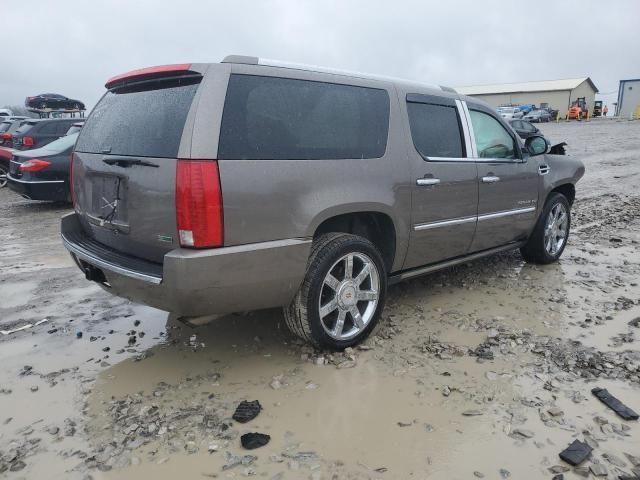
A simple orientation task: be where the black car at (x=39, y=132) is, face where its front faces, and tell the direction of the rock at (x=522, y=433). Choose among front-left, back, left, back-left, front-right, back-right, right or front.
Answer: back-right

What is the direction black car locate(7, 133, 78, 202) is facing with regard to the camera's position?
facing away from the viewer and to the right of the viewer

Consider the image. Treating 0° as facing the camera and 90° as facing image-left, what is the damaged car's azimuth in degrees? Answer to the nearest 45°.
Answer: approximately 225°

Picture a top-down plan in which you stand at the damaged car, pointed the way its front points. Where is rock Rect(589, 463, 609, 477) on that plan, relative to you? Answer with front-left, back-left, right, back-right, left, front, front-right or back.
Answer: right

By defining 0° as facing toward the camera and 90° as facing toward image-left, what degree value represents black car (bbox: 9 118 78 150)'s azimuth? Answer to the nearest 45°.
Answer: approximately 225°

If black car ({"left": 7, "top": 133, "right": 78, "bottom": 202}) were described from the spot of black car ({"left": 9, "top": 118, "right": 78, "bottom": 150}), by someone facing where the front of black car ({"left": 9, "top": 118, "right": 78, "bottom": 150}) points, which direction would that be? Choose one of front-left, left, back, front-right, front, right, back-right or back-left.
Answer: back-right

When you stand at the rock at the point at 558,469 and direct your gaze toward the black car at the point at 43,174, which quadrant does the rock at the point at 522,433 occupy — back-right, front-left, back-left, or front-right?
front-right

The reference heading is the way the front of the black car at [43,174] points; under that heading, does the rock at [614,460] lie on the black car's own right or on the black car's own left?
on the black car's own right

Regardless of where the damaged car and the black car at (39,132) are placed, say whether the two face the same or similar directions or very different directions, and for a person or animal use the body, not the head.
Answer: same or similar directions

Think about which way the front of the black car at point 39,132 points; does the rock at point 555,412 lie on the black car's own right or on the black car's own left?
on the black car's own right

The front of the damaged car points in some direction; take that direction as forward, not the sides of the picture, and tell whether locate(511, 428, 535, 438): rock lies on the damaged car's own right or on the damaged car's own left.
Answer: on the damaged car's own right
